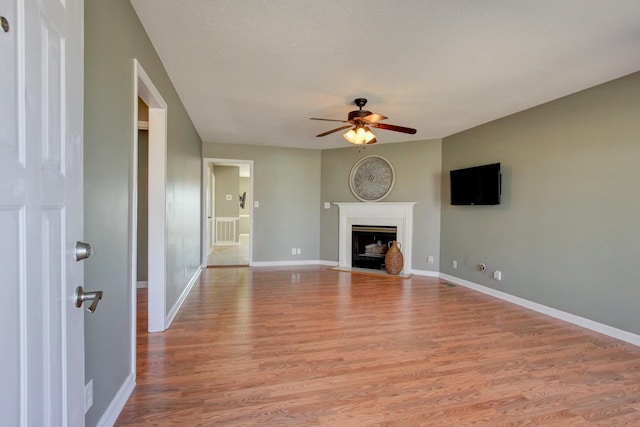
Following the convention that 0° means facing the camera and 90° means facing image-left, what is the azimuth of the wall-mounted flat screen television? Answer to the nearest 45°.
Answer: approximately 45°

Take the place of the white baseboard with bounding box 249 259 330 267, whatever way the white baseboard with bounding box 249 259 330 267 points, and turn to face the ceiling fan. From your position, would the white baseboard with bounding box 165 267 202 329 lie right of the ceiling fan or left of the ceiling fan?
right

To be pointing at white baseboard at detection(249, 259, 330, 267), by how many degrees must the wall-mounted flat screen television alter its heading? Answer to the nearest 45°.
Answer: approximately 45° to its right

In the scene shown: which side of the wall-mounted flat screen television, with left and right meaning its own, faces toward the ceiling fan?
front

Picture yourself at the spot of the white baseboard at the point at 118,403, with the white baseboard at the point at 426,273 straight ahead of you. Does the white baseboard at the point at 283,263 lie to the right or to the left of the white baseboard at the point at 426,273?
left

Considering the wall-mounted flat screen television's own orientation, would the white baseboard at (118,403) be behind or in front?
in front

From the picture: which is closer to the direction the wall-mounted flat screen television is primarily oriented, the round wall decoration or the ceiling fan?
the ceiling fan

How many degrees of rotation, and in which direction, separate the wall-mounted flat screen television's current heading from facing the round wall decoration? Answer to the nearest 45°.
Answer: approximately 45° to its right

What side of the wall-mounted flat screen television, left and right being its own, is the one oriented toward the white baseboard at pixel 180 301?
front
